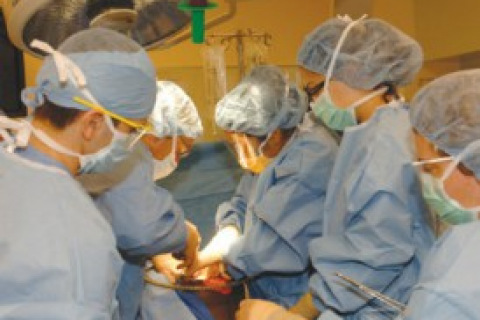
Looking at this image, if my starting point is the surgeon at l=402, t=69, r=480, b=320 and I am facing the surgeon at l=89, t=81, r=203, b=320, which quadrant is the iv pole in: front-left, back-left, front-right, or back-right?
front-right

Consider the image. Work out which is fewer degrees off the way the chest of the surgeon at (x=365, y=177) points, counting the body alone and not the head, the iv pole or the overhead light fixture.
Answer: the overhead light fixture

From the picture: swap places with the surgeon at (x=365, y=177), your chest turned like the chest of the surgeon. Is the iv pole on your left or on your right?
on your right

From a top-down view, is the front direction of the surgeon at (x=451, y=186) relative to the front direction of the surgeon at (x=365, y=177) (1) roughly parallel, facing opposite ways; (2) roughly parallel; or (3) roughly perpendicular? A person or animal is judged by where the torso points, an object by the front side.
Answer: roughly parallel

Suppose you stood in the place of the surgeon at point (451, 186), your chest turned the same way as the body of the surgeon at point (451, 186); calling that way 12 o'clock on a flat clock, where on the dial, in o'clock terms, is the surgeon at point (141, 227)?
the surgeon at point (141, 227) is roughly at 12 o'clock from the surgeon at point (451, 186).

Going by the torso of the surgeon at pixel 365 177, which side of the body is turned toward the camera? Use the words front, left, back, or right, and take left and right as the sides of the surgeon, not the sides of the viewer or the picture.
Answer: left

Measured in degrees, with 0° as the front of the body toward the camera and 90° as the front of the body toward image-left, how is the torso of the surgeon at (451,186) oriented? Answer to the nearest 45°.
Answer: approximately 90°

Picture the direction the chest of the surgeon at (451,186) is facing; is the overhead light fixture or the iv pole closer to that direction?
the overhead light fixture

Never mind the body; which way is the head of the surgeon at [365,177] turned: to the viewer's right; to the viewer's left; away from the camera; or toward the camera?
to the viewer's left

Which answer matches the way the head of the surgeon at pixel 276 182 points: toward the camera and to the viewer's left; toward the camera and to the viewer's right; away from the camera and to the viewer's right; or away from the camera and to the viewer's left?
toward the camera and to the viewer's left

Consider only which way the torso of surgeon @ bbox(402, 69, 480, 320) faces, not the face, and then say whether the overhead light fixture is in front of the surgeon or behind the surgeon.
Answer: in front

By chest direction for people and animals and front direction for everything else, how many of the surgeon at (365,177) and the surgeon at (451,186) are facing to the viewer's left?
2

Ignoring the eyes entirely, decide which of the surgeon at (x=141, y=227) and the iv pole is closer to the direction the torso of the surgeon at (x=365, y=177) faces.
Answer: the surgeon
